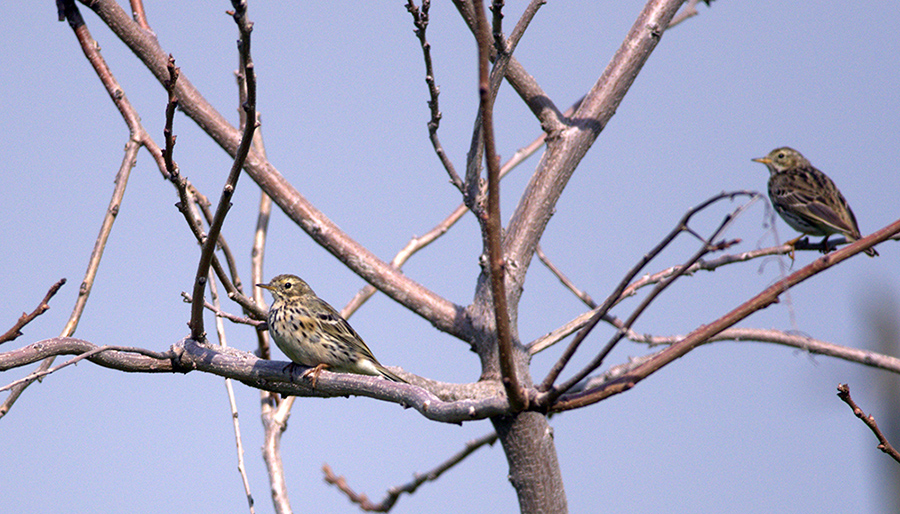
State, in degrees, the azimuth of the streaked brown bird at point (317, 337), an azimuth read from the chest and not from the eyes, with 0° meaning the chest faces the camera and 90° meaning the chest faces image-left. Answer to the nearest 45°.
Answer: approximately 90°

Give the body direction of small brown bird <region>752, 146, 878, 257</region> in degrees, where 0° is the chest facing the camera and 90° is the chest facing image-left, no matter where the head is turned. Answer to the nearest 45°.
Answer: approximately 90°

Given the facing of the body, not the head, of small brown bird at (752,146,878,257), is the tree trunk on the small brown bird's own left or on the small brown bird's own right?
on the small brown bird's own left
